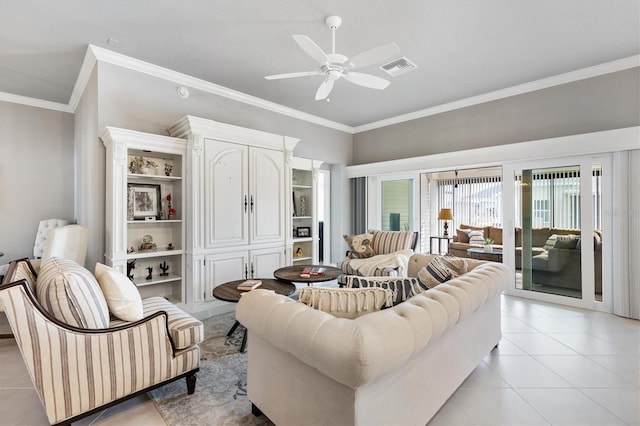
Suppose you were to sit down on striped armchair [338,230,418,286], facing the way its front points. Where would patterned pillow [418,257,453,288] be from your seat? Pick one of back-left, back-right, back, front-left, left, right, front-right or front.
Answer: front-left

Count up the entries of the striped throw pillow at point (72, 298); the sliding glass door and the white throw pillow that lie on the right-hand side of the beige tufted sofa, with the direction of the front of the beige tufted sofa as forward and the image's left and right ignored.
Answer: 1

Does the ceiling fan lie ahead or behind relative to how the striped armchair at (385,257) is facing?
ahead

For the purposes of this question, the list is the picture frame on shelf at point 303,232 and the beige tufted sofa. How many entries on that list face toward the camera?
1

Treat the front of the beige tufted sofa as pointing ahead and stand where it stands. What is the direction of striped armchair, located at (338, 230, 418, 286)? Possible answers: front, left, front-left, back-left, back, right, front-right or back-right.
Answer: front-right

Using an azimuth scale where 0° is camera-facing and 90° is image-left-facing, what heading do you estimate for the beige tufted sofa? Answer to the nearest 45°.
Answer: approximately 135°

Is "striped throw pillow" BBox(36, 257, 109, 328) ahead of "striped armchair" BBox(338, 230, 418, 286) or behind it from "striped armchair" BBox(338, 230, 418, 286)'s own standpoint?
ahead

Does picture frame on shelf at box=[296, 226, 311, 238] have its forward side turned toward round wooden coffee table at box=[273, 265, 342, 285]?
yes

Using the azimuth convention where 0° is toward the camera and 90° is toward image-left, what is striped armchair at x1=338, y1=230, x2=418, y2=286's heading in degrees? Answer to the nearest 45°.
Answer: approximately 45°

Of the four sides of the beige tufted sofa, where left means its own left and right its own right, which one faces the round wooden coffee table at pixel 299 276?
front

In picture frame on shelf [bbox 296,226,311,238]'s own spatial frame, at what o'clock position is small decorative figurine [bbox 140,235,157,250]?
The small decorative figurine is roughly at 2 o'clock from the picture frame on shelf.

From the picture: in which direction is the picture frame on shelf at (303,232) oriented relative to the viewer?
toward the camera
